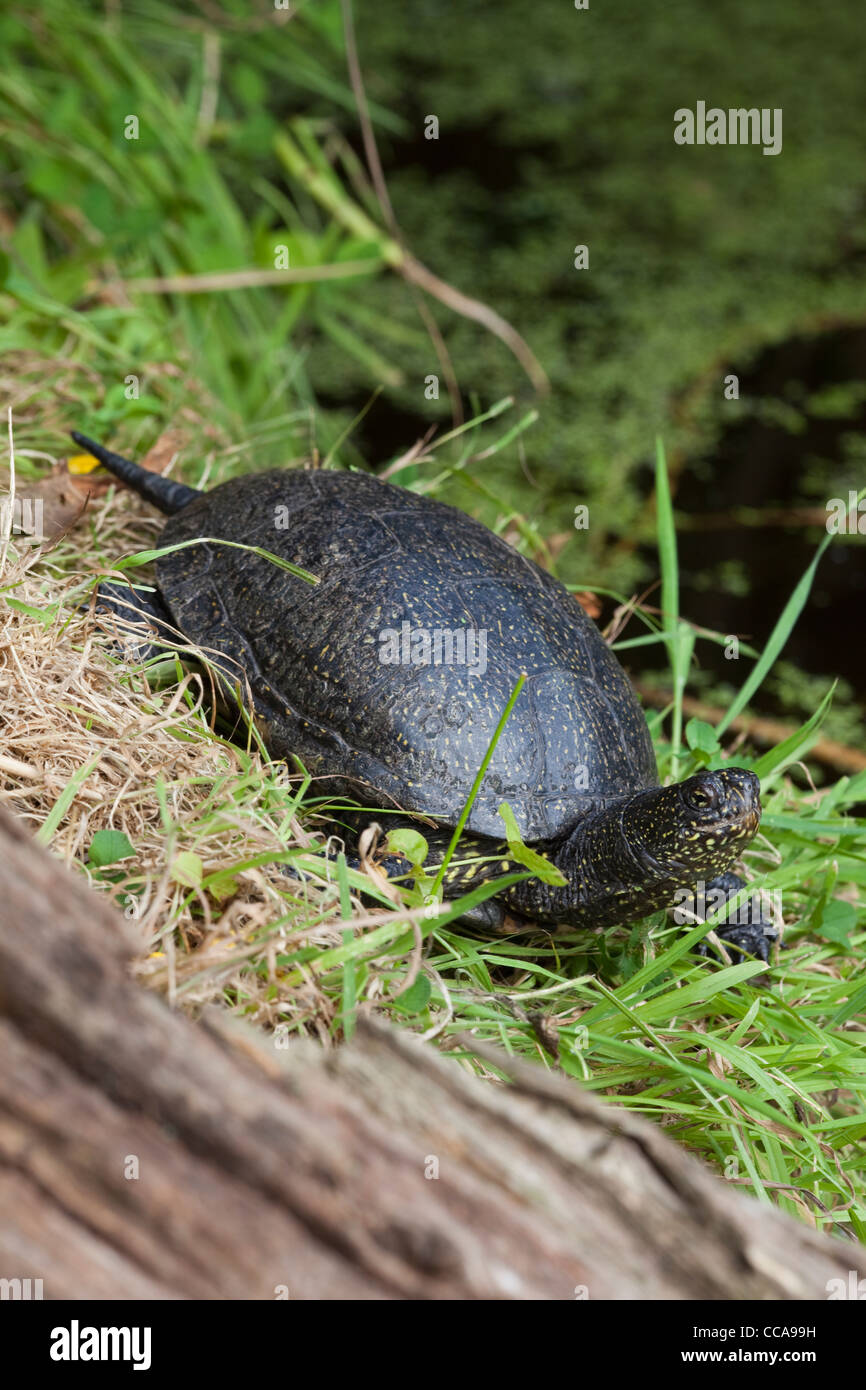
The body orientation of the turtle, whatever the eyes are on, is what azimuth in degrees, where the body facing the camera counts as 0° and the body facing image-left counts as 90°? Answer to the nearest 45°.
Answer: approximately 315°
